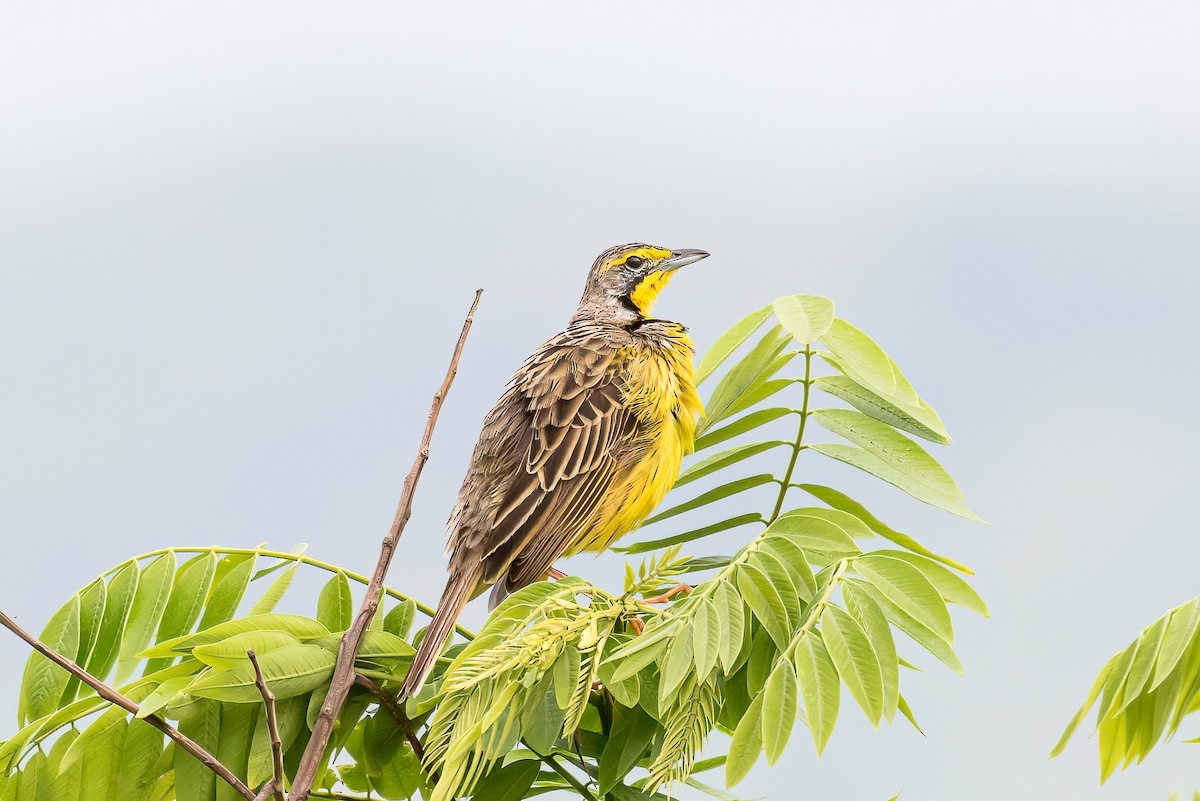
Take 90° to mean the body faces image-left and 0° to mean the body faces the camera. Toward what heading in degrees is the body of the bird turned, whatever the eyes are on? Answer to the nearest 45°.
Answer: approximately 270°

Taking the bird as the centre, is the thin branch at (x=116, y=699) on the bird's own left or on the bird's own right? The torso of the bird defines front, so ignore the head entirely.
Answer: on the bird's own right
